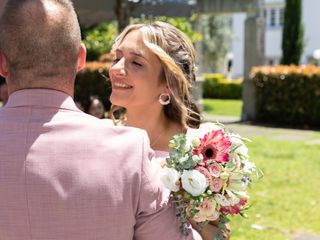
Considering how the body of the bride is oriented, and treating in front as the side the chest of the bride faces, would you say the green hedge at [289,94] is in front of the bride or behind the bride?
behind

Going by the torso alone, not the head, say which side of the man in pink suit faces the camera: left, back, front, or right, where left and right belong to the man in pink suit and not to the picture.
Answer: back

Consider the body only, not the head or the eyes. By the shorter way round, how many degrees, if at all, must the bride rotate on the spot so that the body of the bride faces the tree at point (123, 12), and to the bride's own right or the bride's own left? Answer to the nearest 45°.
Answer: approximately 135° to the bride's own right

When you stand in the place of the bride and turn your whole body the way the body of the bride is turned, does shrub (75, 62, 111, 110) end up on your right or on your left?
on your right

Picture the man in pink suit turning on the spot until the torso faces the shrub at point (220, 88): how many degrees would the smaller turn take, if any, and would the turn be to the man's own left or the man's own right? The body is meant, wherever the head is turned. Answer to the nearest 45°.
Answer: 0° — they already face it

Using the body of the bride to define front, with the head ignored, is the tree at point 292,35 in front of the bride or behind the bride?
behind

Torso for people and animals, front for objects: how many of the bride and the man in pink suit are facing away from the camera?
1

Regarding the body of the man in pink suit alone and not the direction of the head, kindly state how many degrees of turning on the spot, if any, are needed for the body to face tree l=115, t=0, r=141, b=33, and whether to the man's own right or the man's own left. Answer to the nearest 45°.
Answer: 0° — they already face it

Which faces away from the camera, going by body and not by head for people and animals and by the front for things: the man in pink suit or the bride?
the man in pink suit
